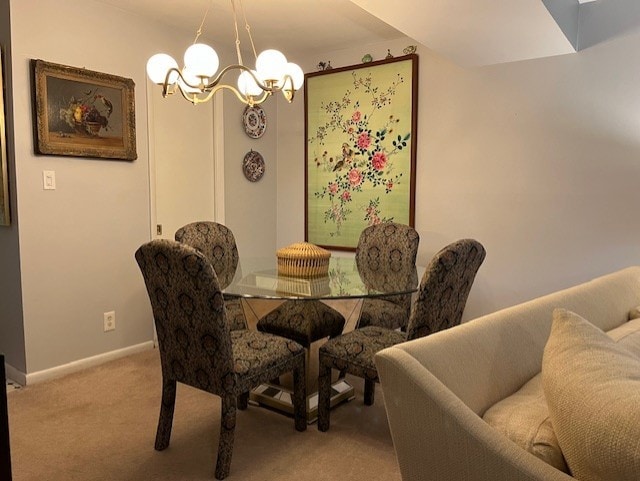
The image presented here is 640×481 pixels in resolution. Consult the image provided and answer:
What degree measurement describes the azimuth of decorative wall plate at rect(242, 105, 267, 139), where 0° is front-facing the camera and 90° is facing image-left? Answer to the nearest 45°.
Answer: approximately 315°

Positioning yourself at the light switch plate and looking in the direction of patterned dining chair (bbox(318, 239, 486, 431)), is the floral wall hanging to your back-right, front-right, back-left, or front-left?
front-left

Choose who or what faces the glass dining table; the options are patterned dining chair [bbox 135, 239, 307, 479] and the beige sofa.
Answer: the patterned dining chair

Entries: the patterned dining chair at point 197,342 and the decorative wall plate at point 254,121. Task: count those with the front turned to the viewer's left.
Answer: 0

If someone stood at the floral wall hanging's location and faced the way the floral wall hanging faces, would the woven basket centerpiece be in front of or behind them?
in front

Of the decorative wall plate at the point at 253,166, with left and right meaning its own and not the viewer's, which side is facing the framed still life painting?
right

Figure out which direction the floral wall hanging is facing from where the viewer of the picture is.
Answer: facing the viewer and to the left of the viewer

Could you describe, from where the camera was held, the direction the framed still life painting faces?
facing the viewer and to the right of the viewer

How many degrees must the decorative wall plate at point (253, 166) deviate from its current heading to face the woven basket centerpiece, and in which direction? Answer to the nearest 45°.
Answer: approximately 45° to its right

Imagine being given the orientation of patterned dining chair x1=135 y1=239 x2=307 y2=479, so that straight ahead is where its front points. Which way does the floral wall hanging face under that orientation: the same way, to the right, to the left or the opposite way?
the opposite way

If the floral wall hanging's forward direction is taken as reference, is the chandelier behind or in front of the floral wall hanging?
in front

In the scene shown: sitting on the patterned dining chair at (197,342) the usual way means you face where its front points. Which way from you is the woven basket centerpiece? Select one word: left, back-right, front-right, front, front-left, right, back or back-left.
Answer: front

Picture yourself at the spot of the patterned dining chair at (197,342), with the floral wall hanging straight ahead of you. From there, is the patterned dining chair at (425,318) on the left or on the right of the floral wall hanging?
right

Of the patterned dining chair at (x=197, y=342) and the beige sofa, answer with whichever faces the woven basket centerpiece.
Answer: the patterned dining chair

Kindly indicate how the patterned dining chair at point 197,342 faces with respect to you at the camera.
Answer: facing away from the viewer and to the right of the viewer

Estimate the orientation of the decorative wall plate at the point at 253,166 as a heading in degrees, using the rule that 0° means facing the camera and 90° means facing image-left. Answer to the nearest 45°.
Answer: approximately 315°
